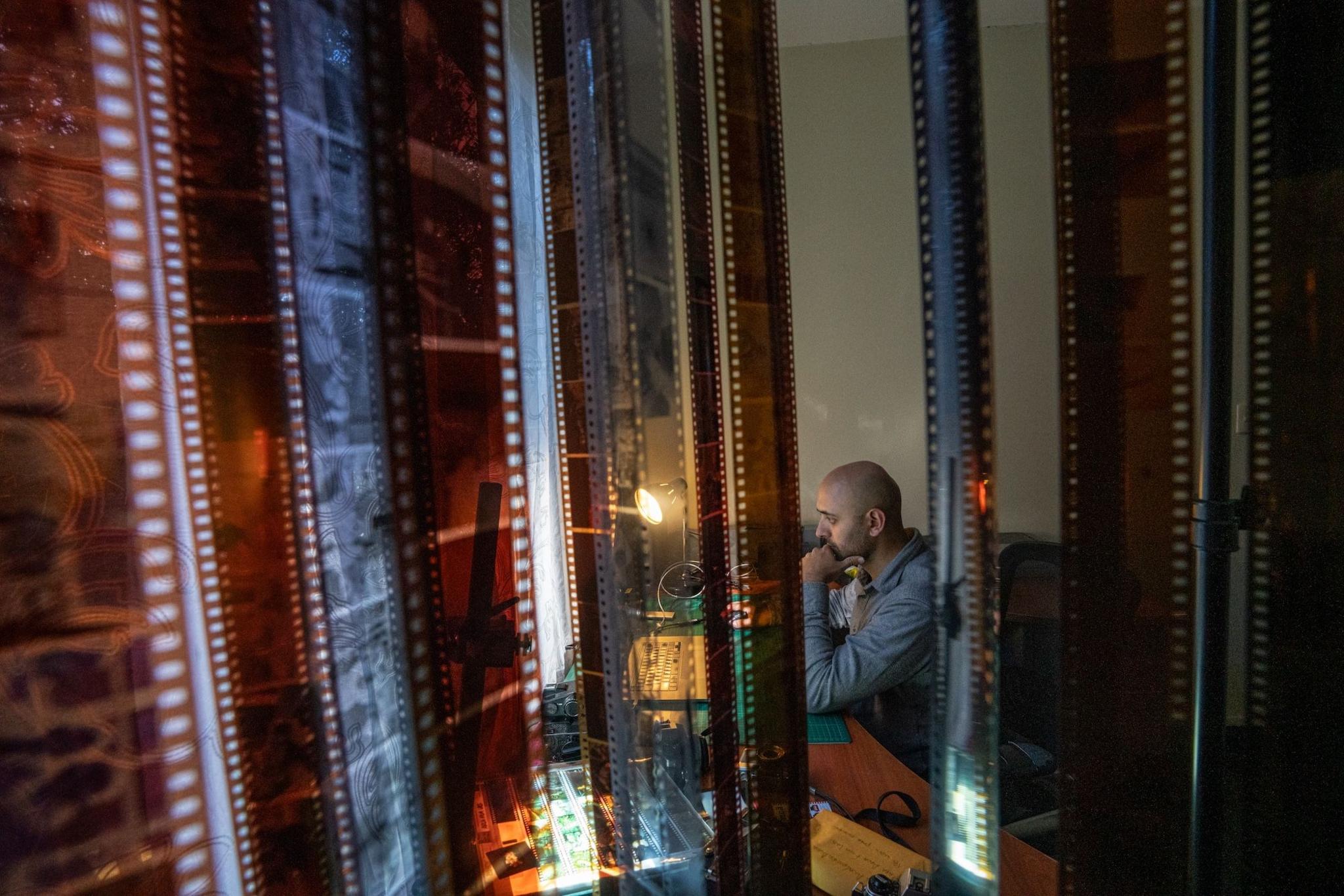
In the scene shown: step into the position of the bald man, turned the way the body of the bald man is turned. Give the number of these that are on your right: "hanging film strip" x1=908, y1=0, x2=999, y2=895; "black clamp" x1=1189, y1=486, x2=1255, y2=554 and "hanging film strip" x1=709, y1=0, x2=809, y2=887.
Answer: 0

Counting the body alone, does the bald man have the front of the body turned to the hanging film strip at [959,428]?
no

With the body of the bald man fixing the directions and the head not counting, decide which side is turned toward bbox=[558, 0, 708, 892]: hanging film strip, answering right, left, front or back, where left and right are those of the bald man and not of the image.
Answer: left

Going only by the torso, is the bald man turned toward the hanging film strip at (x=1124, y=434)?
no

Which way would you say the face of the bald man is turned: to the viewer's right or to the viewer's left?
to the viewer's left

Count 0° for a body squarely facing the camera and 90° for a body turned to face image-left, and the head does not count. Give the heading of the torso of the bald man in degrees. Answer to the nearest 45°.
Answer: approximately 90°

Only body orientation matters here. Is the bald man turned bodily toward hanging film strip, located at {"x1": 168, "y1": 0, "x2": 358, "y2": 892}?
no

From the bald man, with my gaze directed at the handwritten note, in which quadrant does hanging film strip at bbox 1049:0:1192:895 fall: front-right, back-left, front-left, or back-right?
front-left

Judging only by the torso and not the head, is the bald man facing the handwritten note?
no
